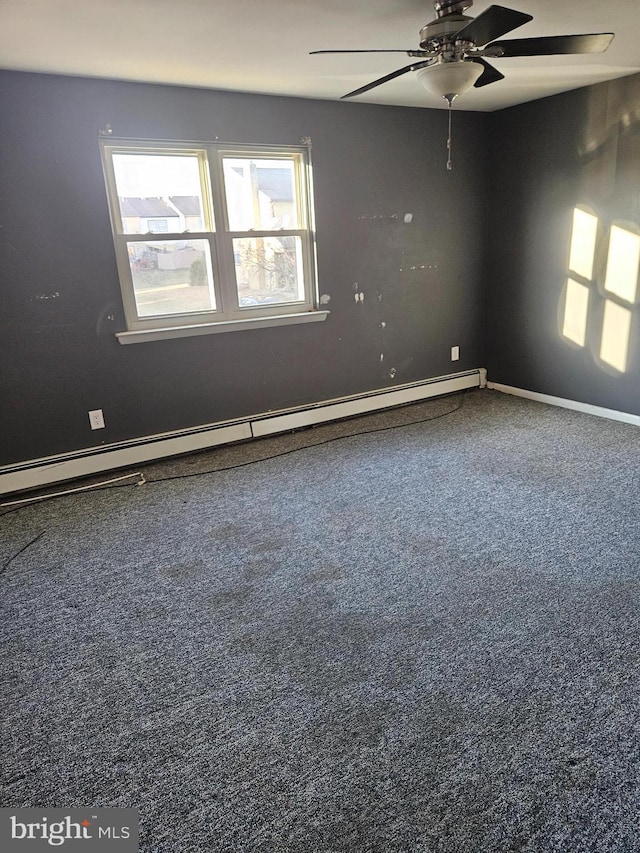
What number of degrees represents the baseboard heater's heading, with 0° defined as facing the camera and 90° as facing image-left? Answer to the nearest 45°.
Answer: approximately 315°
